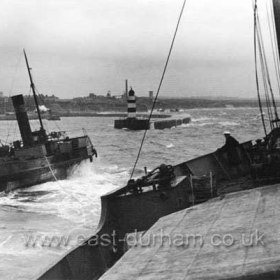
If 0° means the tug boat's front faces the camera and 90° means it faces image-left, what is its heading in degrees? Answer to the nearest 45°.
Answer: approximately 270°
